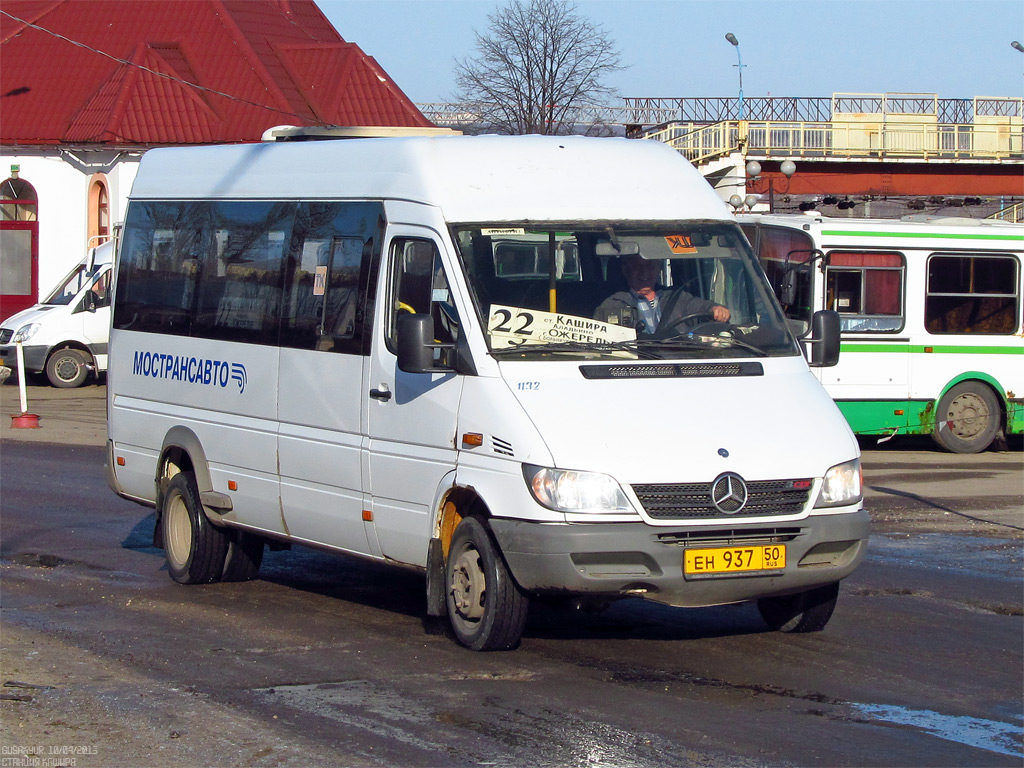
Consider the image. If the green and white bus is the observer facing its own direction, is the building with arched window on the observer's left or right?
on its right

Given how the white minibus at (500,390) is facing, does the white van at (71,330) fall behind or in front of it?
behind

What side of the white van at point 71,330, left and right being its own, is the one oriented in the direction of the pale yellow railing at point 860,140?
back

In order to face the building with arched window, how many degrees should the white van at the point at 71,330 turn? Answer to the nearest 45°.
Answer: approximately 135° to its right

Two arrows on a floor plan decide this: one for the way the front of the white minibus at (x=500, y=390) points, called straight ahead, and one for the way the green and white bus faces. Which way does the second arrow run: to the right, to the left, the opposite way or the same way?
to the right

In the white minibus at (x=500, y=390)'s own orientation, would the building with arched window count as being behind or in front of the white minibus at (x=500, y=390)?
behind

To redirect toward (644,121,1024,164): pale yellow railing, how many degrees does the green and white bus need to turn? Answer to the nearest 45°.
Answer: approximately 135° to its right

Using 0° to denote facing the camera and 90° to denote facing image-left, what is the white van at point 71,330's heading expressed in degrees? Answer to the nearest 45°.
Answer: approximately 45°

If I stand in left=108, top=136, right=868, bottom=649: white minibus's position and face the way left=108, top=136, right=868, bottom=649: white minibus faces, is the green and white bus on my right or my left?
on my left

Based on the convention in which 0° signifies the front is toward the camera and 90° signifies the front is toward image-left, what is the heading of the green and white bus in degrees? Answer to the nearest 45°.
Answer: approximately 45°

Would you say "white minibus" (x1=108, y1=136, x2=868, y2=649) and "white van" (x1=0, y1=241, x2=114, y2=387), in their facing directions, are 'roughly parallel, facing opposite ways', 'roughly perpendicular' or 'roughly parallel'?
roughly perpendicular

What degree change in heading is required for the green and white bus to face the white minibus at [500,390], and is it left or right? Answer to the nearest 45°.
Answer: approximately 45° to its left
